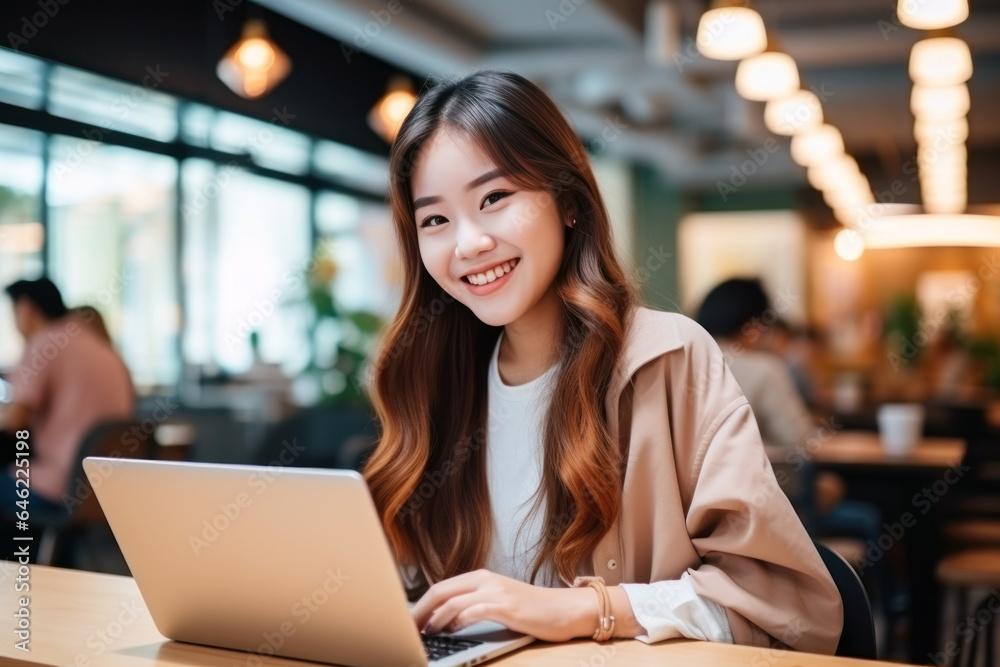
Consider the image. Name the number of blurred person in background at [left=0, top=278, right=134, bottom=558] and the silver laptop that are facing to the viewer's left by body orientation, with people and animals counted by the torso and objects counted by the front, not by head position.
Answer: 1

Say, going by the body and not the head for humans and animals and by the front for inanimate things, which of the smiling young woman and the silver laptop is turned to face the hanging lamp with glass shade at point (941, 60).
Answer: the silver laptop

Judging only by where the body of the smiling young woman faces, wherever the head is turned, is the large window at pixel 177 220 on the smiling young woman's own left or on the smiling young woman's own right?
on the smiling young woman's own right

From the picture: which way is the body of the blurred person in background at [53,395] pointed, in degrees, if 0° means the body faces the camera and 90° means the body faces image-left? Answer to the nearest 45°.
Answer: approximately 90°

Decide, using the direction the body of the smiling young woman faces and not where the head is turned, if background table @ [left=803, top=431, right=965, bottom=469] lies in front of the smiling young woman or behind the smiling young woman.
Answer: behind

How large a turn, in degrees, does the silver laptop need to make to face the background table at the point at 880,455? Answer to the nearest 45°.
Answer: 0° — it already faces it

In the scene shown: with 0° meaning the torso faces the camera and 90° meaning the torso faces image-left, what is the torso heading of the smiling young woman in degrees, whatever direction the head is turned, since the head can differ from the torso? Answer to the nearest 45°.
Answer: approximately 45°

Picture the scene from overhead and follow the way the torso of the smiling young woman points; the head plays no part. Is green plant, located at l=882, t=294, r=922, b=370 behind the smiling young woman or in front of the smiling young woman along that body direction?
behind

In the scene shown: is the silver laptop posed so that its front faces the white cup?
yes

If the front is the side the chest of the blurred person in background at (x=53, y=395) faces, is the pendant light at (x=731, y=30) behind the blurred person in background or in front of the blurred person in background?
behind
